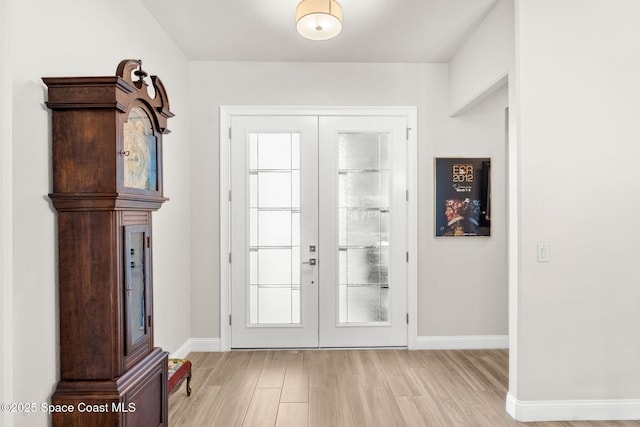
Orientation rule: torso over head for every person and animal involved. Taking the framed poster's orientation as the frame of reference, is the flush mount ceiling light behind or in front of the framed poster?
in front

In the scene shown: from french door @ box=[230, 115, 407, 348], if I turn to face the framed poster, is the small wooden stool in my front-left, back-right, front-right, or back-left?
back-right

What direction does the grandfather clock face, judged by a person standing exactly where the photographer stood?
facing the viewer and to the right of the viewer

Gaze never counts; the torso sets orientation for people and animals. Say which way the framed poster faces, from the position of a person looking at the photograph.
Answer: facing the viewer

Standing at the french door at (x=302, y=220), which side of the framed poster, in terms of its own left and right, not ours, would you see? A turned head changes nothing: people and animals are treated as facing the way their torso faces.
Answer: right

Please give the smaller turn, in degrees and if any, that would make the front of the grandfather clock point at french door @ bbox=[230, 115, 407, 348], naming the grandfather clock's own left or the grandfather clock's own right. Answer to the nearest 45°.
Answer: approximately 90° to the grandfather clock's own left

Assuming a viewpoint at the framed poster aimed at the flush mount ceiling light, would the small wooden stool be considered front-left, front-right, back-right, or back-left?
front-right

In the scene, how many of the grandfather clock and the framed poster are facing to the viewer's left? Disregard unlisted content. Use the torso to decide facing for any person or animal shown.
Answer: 0

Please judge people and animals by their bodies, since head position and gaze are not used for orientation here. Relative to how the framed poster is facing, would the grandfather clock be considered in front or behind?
in front

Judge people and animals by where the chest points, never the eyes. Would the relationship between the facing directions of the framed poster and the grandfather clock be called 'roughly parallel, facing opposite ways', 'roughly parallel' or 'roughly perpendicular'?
roughly perpendicular
